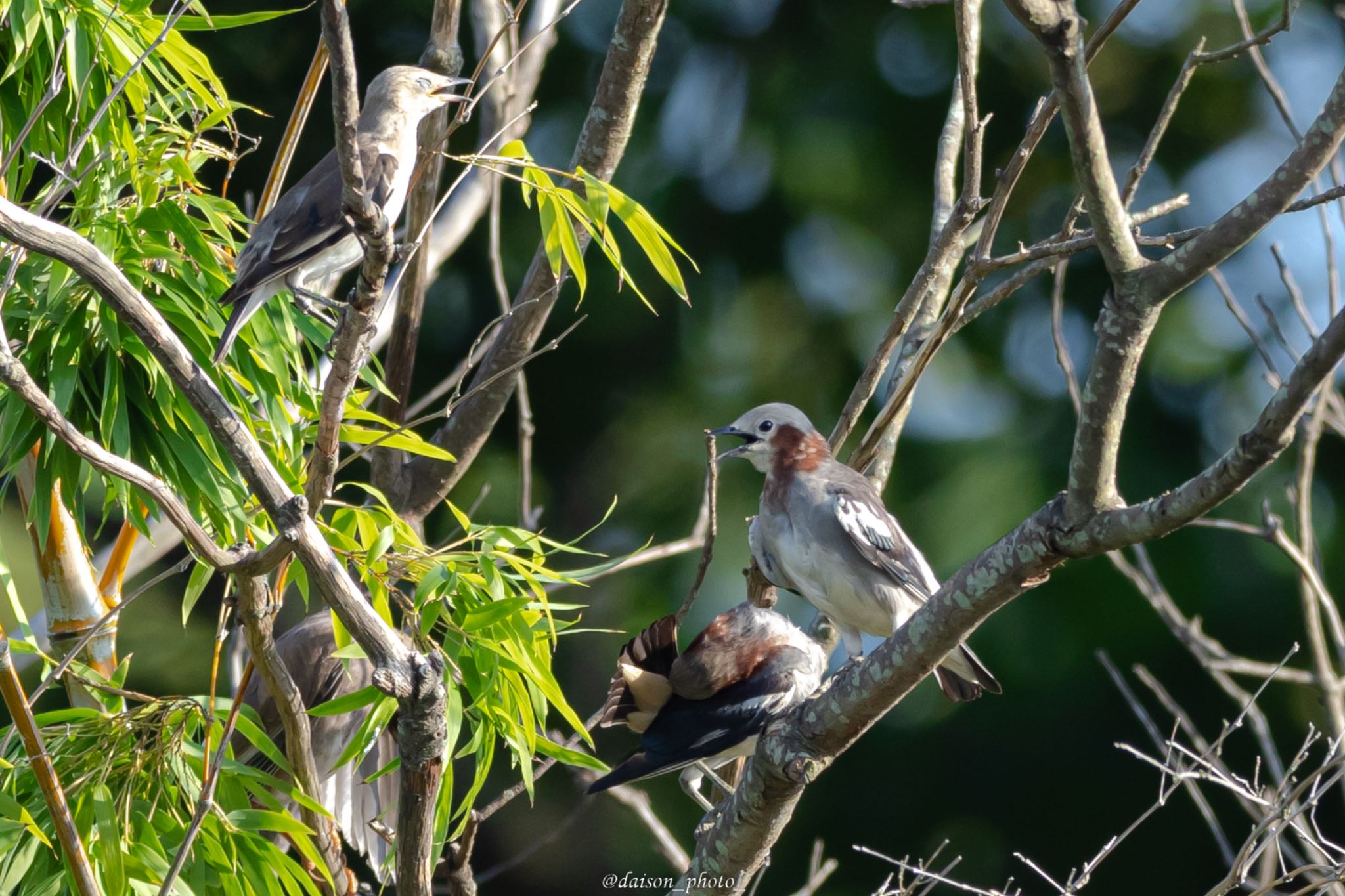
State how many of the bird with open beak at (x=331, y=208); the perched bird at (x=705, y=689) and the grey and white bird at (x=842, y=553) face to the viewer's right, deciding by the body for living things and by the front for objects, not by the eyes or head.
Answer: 2

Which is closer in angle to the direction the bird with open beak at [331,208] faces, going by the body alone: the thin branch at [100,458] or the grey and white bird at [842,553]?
the grey and white bird

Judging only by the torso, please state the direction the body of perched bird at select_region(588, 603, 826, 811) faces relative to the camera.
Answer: to the viewer's right

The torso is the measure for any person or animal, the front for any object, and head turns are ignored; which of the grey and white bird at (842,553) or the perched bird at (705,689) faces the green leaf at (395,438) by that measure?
the grey and white bird

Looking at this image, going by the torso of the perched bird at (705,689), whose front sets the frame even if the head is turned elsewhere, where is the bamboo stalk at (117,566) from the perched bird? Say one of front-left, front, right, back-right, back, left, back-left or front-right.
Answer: back

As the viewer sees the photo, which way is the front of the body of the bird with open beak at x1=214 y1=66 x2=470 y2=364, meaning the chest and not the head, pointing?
to the viewer's right

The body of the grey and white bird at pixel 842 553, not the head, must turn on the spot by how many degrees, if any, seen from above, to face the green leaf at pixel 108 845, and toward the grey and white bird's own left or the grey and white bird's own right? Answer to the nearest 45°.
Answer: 0° — it already faces it

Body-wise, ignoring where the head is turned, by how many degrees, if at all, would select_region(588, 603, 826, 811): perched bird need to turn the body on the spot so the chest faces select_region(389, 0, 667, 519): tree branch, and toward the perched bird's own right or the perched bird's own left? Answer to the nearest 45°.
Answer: approximately 135° to the perched bird's own left
